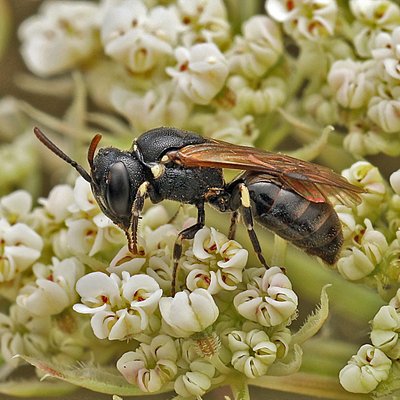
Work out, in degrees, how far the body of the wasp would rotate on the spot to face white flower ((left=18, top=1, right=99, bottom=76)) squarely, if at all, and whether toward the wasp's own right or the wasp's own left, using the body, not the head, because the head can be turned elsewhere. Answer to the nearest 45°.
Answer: approximately 45° to the wasp's own right

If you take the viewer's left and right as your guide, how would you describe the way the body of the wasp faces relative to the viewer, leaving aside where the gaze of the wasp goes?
facing to the left of the viewer

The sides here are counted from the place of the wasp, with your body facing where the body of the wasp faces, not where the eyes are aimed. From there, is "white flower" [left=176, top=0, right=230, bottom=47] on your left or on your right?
on your right

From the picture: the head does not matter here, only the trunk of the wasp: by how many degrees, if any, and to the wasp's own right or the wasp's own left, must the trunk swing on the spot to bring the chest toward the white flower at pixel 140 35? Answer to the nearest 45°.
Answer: approximately 90° to the wasp's own right

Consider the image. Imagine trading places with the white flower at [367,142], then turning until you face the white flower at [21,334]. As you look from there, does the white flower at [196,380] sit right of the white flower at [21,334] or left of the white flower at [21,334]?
left
